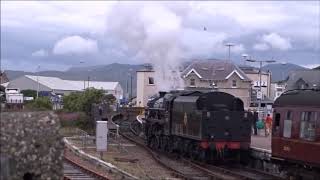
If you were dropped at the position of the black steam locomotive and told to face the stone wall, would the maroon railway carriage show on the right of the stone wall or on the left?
left

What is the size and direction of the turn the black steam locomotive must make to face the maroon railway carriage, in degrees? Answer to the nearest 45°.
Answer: approximately 180°

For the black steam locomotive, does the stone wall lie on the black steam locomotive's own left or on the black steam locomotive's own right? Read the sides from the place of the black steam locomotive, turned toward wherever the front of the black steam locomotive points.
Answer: on the black steam locomotive's own left

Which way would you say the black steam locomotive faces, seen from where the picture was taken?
facing away from the viewer and to the left of the viewer
